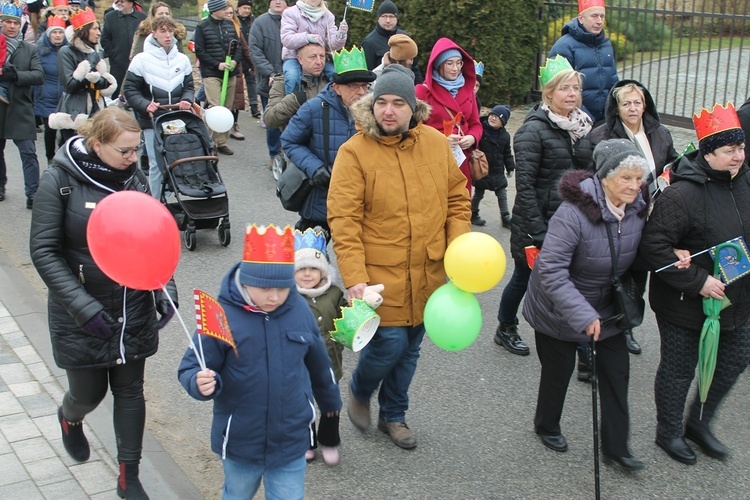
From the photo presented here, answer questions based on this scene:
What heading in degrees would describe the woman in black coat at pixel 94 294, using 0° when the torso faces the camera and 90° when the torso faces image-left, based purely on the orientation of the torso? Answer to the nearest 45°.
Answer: approximately 315°

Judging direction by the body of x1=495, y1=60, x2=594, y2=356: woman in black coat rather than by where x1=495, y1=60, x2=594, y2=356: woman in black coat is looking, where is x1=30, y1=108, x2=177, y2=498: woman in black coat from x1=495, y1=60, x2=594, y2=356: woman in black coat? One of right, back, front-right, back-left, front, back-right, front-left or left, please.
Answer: right

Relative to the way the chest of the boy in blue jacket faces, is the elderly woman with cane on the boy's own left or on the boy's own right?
on the boy's own left

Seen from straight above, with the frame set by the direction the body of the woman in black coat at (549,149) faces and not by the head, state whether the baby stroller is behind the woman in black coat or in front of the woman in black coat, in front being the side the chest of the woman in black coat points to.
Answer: behind

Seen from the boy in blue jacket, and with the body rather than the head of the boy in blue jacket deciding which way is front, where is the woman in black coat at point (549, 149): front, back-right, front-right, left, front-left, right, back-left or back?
back-left

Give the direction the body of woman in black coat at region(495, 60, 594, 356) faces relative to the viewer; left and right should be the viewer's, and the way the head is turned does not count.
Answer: facing the viewer and to the right of the viewer

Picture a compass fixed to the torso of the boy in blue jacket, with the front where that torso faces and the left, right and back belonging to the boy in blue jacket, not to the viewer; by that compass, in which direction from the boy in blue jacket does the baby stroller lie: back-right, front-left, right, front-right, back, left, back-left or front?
back

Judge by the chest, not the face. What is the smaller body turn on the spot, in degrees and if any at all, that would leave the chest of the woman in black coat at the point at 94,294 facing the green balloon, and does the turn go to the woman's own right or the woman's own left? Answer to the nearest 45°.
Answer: approximately 45° to the woman's own left
